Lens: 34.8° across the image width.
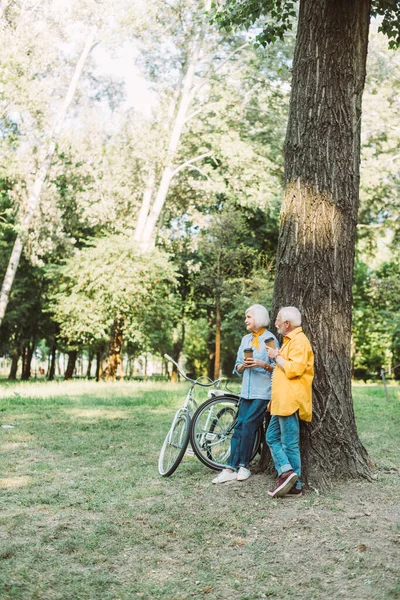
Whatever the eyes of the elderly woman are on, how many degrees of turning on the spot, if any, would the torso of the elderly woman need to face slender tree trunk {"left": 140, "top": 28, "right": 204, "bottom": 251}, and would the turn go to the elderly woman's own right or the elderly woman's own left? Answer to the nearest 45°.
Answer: approximately 135° to the elderly woman's own right

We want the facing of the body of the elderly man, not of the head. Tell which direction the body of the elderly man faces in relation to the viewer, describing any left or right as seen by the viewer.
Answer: facing to the left of the viewer

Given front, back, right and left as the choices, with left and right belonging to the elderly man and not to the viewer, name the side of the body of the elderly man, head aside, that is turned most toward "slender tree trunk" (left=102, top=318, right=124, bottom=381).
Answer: right

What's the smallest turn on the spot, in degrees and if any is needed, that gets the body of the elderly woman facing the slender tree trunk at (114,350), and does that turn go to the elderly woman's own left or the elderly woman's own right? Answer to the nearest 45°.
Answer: approximately 135° to the elderly woman's own right

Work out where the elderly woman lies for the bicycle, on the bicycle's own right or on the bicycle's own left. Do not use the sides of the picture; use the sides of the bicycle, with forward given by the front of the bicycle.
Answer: on the bicycle's own left

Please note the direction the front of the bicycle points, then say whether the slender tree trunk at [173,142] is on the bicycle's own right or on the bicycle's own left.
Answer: on the bicycle's own right

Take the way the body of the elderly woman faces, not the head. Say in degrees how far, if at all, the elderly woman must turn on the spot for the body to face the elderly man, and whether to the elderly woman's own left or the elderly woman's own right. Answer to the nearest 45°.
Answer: approximately 90° to the elderly woman's own left

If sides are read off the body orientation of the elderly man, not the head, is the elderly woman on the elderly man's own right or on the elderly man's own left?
on the elderly man's own right
